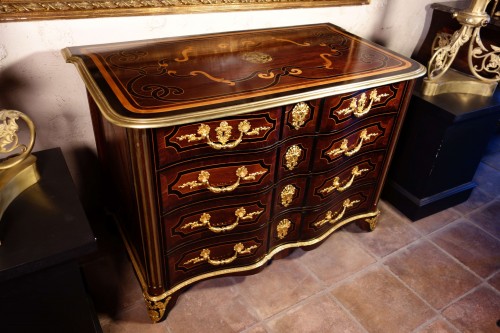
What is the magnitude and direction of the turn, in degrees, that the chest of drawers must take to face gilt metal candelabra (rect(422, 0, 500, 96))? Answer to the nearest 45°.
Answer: approximately 90° to its left

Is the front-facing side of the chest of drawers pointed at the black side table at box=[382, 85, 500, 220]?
no

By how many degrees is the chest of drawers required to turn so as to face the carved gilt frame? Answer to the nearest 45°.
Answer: approximately 180°

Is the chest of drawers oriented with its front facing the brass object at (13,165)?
no

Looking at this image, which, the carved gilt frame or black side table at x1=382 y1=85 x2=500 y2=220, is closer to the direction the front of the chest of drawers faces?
the black side table

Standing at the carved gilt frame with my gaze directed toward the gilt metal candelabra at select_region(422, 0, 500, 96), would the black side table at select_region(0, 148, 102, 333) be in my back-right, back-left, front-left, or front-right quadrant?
back-right

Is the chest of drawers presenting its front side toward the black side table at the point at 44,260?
no

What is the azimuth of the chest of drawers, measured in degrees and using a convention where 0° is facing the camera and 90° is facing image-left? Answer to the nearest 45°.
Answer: approximately 315°
